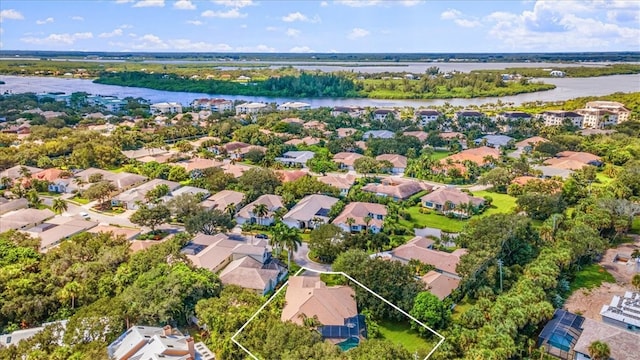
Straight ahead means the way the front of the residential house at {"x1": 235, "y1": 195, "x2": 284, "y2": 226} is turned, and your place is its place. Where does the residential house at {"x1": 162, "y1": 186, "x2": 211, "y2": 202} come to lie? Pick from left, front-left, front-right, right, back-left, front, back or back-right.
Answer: back-right

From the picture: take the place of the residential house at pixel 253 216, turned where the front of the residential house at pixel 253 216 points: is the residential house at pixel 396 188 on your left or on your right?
on your left

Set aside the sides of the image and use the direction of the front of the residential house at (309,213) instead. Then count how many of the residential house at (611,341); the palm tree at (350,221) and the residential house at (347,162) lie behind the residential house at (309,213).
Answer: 1

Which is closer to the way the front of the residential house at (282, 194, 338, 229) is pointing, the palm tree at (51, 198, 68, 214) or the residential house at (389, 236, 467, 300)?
the residential house

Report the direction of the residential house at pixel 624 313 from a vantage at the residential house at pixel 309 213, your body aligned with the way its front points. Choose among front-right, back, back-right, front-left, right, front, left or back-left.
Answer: front-left

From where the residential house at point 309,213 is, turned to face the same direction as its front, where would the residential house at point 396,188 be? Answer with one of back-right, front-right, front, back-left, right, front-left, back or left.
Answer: back-left

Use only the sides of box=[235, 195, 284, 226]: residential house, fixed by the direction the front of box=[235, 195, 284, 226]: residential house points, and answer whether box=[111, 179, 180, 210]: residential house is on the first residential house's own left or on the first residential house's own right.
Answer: on the first residential house's own right

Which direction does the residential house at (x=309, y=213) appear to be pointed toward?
toward the camera

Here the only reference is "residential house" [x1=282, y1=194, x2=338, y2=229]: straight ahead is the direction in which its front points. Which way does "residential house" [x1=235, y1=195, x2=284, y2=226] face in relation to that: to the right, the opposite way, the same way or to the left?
the same way

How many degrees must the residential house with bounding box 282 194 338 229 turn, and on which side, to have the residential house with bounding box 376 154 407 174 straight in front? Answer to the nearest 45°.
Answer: approximately 135° to its left

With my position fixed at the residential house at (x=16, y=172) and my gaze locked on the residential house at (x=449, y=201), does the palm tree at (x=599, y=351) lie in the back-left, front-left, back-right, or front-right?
front-right

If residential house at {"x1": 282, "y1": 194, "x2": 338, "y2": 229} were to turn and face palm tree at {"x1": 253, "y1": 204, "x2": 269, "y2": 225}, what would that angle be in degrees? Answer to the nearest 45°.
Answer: approximately 45° to its right

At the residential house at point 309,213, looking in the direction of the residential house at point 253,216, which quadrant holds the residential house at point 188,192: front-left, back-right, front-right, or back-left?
front-right

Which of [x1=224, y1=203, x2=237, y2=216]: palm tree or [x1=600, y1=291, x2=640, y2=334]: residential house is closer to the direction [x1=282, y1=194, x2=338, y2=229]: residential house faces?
the residential house

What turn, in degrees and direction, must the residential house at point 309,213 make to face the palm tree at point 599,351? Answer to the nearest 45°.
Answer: approximately 45° to its left

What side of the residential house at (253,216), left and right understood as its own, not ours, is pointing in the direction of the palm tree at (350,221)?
left

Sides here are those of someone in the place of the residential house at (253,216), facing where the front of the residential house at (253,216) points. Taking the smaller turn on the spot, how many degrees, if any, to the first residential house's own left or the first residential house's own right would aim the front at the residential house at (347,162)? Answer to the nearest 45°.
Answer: approximately 135° to the first residential house's own left

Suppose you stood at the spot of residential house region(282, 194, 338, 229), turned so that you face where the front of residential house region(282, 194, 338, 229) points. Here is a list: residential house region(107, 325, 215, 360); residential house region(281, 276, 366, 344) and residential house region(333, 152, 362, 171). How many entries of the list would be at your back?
1
